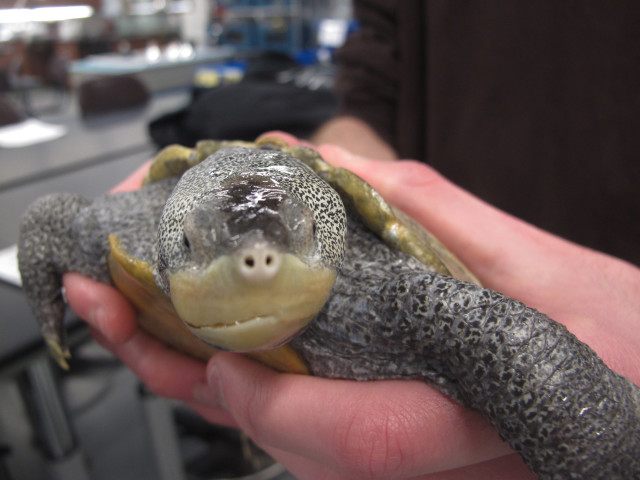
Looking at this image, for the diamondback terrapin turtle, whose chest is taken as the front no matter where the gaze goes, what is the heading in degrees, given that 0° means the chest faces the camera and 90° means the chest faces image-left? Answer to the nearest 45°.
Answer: approximately 0°
